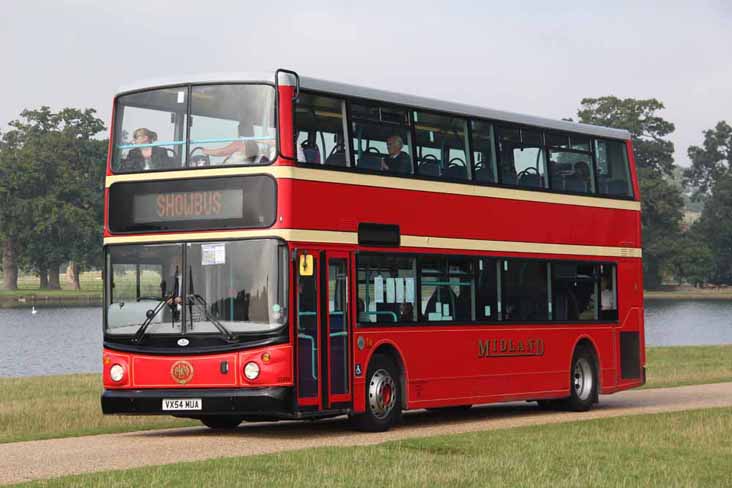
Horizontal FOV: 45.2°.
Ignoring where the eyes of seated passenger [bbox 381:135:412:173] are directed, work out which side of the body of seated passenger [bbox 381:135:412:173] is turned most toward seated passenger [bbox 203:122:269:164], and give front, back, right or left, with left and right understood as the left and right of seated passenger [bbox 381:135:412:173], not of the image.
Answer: front

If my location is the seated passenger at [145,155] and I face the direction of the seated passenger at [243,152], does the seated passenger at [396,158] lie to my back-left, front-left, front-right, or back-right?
front-left

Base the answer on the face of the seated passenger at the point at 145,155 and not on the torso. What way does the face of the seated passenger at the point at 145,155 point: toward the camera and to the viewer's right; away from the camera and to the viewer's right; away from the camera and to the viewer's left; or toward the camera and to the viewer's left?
toward the camera and to the viewer's left

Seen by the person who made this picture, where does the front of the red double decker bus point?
facing the viewer and to the left of the viewer

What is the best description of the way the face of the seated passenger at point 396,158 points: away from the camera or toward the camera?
toward the camera

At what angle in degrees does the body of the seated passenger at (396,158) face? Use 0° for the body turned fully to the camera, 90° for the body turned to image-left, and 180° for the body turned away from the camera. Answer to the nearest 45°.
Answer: approximately 45°

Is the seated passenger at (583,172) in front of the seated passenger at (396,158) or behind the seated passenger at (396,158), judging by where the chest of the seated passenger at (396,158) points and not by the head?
behind
